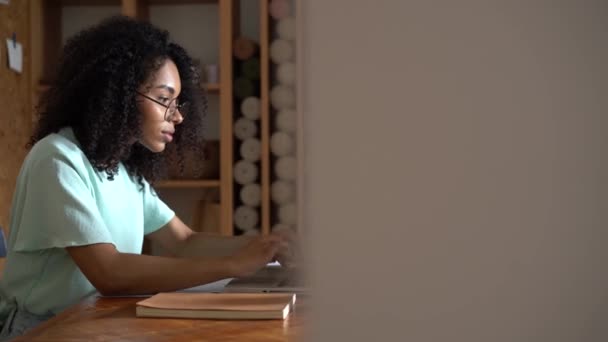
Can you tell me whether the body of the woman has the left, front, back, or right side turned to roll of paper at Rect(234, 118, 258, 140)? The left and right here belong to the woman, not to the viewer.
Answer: left

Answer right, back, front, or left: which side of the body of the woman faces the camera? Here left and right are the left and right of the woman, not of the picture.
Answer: right

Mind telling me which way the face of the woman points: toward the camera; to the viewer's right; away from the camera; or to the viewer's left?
to the viewer's right

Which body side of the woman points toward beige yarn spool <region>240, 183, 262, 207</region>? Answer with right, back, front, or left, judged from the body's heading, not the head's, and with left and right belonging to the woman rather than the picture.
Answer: left

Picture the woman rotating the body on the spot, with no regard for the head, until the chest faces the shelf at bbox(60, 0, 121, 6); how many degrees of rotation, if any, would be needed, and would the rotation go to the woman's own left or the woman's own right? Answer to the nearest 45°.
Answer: approximately 90° to the woman's own left

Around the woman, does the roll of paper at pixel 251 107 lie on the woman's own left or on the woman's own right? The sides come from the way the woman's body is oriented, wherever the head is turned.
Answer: on the woman's own left

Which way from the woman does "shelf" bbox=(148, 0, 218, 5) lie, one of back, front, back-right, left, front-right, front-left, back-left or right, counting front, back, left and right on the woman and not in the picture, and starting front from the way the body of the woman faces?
left

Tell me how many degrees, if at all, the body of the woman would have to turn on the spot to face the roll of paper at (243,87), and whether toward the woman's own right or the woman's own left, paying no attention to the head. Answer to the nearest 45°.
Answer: approximately 90° to the woman's own left
